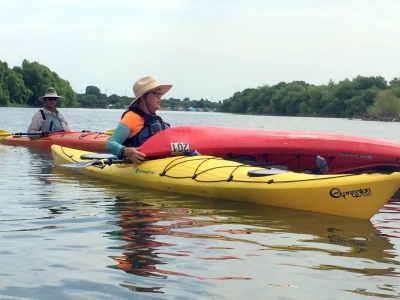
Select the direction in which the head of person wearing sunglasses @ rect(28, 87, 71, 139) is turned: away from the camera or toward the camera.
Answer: toward the camera

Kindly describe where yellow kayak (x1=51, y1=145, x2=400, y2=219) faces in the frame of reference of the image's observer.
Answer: facing the viewer and to the right of the viewer

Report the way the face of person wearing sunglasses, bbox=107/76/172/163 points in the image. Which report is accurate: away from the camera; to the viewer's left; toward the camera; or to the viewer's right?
to the viewer's right

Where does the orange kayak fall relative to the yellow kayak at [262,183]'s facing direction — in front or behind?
behind

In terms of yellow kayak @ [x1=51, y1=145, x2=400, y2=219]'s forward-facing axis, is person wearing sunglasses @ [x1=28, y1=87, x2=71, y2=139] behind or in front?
behind
